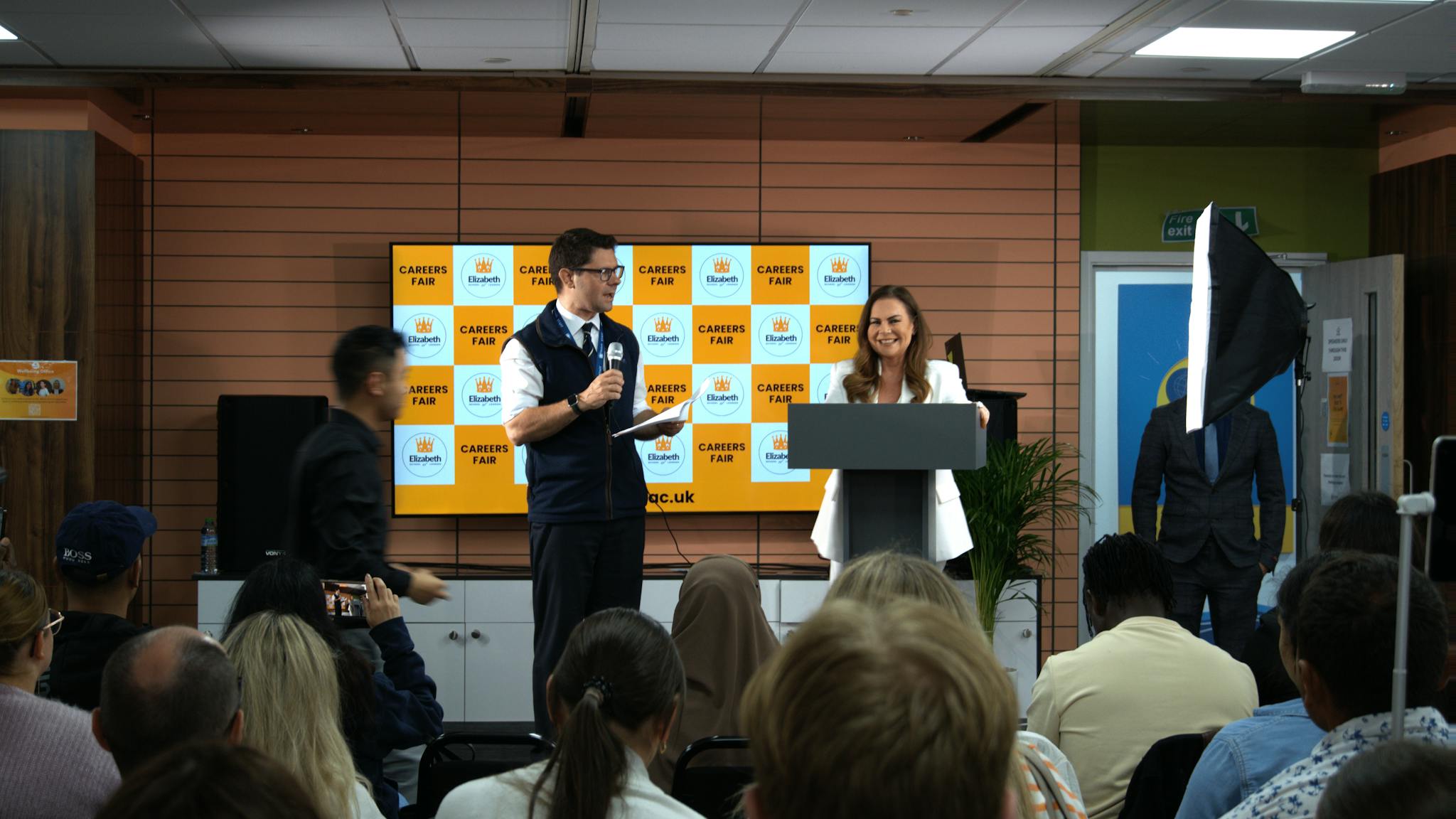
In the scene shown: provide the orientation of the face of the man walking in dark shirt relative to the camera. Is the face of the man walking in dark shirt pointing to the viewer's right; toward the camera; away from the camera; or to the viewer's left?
to the viewer's right

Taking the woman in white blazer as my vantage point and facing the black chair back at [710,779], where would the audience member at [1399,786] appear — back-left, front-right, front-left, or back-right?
front-left

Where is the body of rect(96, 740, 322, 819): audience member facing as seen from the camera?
away from the camera

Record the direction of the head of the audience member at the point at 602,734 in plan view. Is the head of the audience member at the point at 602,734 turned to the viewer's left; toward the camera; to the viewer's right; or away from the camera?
away from the camera

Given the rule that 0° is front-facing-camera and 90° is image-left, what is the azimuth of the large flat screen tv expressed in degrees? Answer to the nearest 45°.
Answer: approximately 0°

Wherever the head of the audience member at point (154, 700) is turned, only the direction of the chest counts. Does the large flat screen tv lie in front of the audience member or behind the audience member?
in front

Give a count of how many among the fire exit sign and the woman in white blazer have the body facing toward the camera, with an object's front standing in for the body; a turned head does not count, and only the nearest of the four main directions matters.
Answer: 2

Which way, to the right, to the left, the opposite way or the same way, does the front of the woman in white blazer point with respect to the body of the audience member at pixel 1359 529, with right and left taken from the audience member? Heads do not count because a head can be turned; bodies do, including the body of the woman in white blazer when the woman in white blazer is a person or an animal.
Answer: the opposite way

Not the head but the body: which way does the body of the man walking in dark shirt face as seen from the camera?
to the viewer's right

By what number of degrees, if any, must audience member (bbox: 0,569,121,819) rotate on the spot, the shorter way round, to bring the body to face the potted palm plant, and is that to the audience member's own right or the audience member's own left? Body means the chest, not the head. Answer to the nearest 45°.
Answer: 0° — they already face it

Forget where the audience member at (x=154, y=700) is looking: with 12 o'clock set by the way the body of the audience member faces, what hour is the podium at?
The podium is roughly at 2 o'clock from the audience member.

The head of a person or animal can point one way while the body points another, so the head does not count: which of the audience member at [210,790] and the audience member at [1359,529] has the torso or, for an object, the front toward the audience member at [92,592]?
the audience member at [210,790]

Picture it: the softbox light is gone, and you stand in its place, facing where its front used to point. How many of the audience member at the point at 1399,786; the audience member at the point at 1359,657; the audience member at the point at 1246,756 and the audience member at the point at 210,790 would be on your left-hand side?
4

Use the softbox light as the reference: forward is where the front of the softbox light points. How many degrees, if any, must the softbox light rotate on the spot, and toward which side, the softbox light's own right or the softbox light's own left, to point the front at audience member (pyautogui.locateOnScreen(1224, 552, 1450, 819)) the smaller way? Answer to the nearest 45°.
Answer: approximately 90° to the softbox light's own left

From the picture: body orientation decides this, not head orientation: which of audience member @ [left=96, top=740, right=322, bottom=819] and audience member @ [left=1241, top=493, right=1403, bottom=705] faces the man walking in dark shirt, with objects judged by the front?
audience member @ [left=96, top=740, right=322, bottom=819]

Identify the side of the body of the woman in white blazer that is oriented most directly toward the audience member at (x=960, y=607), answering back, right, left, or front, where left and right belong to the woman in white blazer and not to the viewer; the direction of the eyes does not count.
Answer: front

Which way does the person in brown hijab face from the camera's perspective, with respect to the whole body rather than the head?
away from the camera

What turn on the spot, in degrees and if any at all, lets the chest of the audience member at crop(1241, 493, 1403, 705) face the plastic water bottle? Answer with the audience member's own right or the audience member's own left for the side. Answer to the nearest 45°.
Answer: approximately 90° to the audience member's own left

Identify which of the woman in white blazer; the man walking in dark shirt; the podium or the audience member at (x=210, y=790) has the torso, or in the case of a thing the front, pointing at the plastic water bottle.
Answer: the audience member

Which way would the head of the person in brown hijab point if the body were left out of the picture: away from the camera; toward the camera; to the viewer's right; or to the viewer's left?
away from the camera
